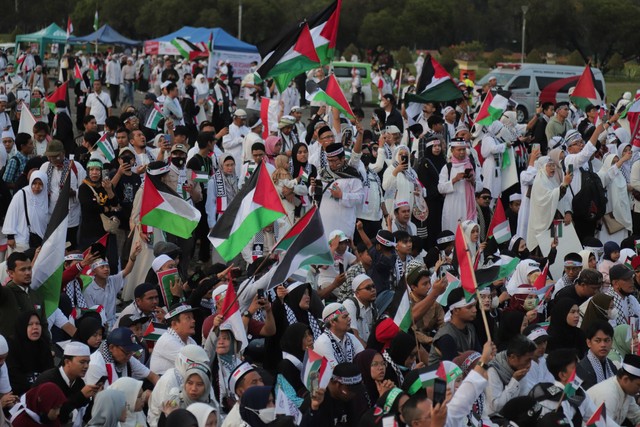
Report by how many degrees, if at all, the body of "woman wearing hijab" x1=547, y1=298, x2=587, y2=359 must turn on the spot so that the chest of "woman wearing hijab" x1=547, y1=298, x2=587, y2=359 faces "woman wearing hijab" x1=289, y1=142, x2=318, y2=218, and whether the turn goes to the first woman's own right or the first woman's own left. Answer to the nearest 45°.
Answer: approximately 180°

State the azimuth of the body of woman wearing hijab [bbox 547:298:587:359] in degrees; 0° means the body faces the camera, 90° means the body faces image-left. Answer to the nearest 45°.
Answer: approximately 315°

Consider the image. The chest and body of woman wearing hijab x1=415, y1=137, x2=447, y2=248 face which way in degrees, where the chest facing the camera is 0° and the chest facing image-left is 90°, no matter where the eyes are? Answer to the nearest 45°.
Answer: approximately 315°

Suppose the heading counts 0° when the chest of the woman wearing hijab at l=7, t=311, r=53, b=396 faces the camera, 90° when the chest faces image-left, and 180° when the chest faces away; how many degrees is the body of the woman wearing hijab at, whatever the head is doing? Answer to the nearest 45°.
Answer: approximately 315°

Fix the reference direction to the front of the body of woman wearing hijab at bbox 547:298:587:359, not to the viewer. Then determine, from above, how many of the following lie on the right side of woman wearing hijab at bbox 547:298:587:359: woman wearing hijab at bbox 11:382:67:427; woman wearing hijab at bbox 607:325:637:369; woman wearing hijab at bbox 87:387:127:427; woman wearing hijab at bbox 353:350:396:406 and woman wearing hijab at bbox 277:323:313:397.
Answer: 4

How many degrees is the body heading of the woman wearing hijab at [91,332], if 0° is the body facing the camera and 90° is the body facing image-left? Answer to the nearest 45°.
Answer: approximately 315°
